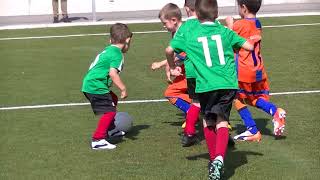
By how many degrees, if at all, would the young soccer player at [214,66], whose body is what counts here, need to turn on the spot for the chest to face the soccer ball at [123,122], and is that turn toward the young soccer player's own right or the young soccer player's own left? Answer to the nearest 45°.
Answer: approximately 45° to the young soccer player's own left

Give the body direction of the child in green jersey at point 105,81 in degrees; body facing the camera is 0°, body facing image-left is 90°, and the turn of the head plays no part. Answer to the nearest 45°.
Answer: approximately 225°

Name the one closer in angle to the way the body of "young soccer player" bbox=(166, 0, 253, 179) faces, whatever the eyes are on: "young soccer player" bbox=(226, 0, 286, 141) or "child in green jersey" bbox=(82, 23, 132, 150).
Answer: the young soccer player

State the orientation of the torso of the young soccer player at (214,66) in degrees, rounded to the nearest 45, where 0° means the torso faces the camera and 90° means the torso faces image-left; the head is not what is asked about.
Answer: approximately 180°

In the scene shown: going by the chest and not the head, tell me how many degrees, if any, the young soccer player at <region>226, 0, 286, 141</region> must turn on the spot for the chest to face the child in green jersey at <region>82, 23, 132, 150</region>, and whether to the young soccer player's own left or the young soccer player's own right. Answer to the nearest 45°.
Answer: approximately 45° to the young soccer player's own left

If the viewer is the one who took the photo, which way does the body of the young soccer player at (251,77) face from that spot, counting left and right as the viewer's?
facing away from the viewer and to the left of the viewer

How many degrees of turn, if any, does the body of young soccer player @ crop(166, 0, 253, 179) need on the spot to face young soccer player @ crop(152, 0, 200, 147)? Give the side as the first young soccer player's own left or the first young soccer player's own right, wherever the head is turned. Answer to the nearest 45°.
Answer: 0° — they already face them

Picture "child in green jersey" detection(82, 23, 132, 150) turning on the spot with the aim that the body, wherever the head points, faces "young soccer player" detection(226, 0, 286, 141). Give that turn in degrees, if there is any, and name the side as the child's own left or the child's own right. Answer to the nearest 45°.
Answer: approximately 45° to the child's own right

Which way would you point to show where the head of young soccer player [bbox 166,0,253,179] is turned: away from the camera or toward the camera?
away from the camera

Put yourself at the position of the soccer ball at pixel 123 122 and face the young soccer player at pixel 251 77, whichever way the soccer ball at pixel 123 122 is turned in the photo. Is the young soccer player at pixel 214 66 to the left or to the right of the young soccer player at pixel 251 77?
right
